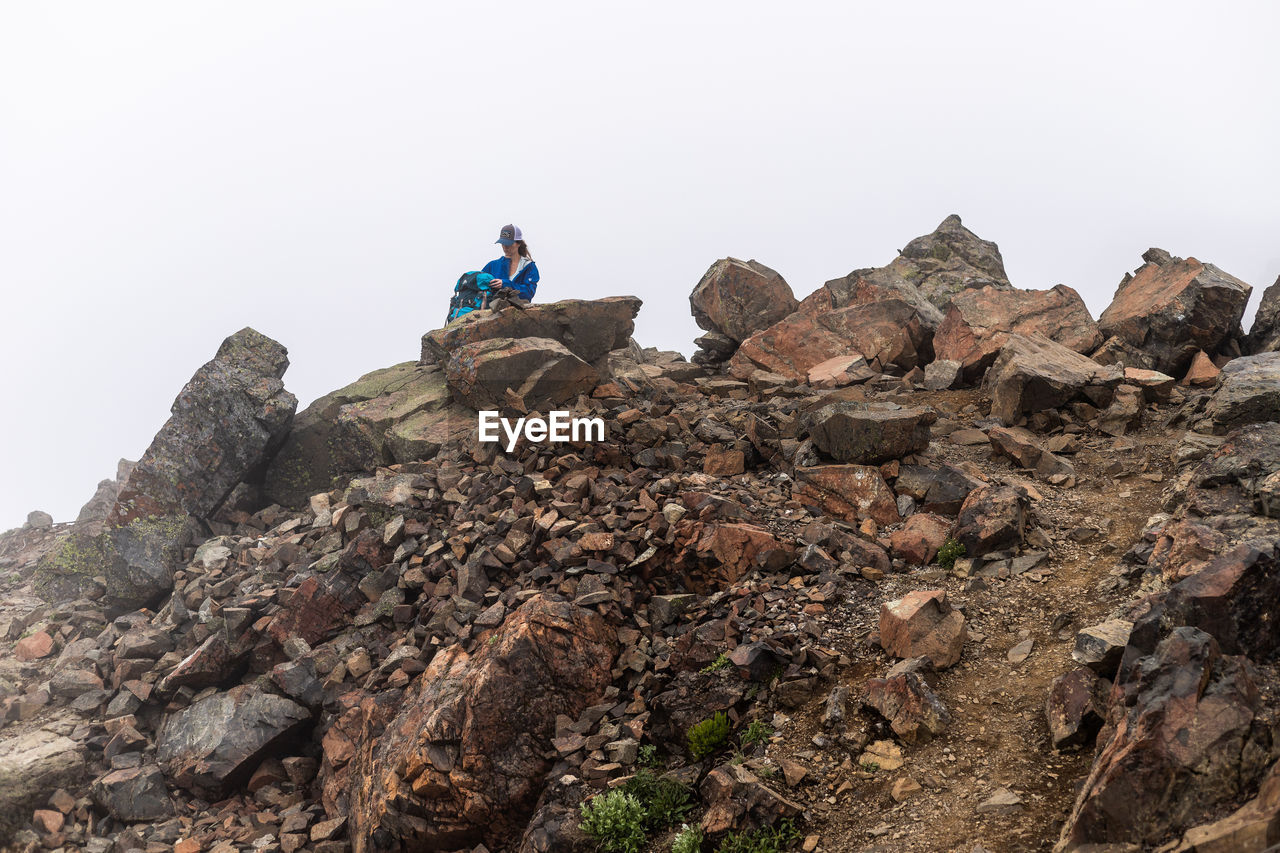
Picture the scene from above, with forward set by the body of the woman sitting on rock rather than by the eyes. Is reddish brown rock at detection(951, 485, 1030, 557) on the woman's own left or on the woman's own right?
on the woman's own left

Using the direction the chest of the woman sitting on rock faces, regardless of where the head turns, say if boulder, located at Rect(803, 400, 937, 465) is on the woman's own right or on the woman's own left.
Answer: on the woman's own left

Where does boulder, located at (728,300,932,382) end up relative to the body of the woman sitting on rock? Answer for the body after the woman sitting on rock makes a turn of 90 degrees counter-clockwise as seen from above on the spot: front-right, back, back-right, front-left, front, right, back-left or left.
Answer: front-left

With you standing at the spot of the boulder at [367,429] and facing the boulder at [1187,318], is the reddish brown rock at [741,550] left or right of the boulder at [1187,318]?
right

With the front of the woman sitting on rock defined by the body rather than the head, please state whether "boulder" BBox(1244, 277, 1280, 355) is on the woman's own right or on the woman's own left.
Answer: on the woman's own left

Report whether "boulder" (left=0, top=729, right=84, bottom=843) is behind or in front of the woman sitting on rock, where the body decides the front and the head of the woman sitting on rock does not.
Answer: in front

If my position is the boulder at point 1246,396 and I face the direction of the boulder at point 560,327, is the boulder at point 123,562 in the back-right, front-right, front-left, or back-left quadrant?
front-left

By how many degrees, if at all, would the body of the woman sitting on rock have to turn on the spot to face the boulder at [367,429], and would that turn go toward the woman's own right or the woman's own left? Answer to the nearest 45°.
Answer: approximately 45° to the woman's own right

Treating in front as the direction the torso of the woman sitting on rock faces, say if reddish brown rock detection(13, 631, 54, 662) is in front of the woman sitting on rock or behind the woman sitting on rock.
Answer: in front

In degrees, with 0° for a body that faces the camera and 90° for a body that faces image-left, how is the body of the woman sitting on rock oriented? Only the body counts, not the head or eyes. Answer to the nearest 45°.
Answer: approximately 45°

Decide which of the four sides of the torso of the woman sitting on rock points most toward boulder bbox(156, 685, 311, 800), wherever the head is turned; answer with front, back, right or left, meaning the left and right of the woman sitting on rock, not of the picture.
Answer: front

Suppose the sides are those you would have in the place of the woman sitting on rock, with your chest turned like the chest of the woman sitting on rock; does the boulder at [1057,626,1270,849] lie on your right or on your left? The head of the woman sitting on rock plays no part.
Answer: on your left

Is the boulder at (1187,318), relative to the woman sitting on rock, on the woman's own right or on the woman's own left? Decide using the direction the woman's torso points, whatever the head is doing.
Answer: on the woman's own left

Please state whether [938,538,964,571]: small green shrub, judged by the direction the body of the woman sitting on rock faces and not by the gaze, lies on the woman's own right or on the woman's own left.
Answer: on the woman's own left
